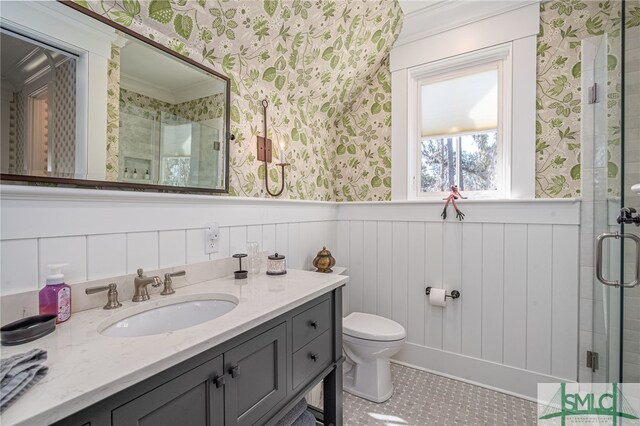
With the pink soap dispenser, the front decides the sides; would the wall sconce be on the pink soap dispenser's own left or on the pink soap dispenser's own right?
on the pink soap dispenser's own left

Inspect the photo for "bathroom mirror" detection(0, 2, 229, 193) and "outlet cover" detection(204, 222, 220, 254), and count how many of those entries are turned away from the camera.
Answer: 0

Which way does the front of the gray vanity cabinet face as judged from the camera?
facing the viewer and to the right of the viewer

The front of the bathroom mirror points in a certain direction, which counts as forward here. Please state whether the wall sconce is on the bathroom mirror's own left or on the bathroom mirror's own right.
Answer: on the bathroom mirror's own left

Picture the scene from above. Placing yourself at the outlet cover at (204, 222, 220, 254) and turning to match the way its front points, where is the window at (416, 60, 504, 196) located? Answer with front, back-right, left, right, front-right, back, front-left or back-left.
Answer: front-left

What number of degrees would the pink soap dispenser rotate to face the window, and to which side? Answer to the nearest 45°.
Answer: approximately 45° to its left

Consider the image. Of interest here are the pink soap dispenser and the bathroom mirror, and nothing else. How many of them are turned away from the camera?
0
